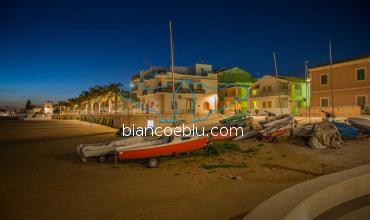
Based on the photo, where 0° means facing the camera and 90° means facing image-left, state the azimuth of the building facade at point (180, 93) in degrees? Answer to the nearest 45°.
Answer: approximately 0°

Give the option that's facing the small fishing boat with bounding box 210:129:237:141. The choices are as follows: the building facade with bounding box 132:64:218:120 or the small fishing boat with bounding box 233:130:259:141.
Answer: the building facade

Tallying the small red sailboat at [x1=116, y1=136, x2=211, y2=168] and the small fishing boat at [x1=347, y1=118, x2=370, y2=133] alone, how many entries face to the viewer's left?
1

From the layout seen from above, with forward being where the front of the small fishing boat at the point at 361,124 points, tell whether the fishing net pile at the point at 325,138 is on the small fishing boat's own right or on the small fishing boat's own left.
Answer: on the small fishing boat's own left

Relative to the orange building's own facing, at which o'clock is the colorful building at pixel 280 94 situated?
The colorful building is roughly at 3 o'clock from the orange building.

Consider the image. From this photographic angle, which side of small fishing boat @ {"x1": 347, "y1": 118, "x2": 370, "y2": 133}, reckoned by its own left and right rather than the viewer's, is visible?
left
